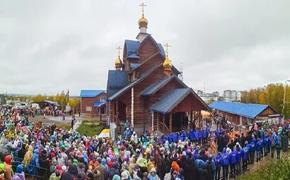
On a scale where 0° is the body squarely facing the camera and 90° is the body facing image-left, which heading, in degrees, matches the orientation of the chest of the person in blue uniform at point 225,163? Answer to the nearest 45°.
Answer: approximately 135°

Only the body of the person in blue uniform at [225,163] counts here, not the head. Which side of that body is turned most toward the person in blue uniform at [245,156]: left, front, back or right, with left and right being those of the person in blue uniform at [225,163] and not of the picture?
right

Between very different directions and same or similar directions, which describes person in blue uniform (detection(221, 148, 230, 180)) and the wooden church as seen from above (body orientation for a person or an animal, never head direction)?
very different directions

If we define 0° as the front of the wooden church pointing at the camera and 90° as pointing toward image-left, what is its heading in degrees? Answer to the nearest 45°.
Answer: approximately 315°

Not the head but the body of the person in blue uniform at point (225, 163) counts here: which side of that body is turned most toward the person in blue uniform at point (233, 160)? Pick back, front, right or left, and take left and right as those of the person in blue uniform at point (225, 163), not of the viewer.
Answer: right
